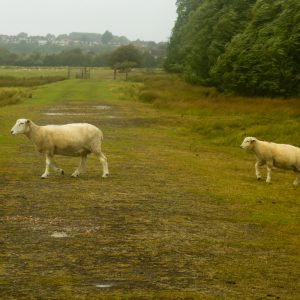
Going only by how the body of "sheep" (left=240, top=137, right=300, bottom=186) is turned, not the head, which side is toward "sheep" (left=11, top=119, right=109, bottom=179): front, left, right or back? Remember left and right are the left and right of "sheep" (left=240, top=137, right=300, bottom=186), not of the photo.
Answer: front

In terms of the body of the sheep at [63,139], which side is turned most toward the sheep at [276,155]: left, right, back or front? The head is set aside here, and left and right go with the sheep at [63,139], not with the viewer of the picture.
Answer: back

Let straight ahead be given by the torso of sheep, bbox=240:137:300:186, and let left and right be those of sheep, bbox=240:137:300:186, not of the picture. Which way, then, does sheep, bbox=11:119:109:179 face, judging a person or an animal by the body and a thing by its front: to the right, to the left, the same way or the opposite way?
the same way

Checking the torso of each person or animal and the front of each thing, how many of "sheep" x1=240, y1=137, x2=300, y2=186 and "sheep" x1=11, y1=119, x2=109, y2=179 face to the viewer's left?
2

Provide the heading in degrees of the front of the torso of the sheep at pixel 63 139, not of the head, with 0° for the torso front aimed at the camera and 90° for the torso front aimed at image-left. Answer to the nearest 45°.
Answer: approximately 90°

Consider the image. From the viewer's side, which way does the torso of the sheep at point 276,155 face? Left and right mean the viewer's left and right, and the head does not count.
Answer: facing to the left of the viewer
